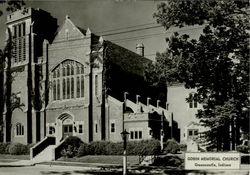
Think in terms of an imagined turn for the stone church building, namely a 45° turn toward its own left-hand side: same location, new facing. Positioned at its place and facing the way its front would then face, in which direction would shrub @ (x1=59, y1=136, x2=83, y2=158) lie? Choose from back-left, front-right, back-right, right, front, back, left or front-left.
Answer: front

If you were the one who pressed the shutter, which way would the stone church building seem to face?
facing the viewer and to the left of the viewer

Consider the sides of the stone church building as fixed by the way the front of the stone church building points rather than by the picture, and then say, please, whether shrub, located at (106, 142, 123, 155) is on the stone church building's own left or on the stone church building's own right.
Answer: on the stone church building's own left

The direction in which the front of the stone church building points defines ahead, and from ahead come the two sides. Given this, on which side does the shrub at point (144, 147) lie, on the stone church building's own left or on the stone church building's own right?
on the stone church building's own left

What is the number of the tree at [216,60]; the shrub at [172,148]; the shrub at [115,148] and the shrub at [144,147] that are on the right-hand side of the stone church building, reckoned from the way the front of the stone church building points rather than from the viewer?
0

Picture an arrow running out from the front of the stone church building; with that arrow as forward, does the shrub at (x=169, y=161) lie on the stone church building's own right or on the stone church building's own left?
on the stone church building's own left

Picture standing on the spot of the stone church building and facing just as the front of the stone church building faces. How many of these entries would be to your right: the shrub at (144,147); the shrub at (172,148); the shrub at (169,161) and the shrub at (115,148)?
0

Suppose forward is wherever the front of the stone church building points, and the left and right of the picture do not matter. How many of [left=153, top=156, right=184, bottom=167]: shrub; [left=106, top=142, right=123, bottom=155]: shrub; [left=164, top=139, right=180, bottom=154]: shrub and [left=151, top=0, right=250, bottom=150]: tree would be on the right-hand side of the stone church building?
0

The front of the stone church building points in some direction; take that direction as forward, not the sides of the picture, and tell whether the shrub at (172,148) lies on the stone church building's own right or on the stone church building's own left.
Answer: on the stone church building's own left
